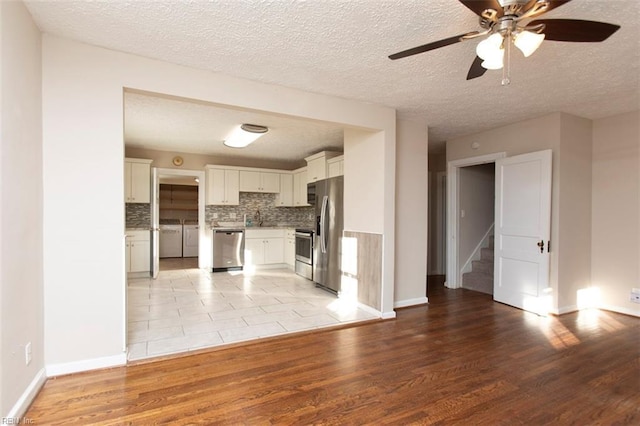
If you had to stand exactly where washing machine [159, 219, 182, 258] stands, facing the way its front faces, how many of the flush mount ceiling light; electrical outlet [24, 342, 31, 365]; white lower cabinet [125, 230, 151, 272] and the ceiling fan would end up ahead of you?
4

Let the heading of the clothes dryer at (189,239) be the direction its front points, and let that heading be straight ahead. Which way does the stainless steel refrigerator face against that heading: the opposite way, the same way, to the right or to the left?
to the right

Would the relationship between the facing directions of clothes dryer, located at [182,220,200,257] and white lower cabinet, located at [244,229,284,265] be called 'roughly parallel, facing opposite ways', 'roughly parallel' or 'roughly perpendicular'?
roughly parallel

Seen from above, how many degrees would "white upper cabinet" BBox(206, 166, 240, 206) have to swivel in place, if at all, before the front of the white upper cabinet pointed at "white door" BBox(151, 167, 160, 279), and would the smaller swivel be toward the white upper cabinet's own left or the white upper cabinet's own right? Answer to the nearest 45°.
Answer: approximately 90° to the white upper cabinet's own right

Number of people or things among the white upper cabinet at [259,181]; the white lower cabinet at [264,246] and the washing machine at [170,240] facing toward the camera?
3

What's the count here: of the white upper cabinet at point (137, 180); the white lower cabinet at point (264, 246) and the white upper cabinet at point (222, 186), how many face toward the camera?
3

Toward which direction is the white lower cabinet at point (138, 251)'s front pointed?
toward the camera

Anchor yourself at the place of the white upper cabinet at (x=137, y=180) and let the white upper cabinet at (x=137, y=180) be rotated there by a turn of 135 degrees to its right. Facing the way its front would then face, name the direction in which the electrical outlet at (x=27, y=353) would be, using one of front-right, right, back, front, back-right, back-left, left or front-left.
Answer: back-left

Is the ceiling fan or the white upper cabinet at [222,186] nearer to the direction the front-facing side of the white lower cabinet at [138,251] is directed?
the ceiling fan

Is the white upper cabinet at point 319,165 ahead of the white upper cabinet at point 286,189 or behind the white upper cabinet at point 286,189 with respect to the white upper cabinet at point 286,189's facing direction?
ahead

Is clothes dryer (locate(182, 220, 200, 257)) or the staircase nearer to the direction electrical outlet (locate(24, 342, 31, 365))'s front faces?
the staircase

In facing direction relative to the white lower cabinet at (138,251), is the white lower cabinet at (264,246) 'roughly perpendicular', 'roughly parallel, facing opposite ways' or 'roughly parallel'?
roughly parallel

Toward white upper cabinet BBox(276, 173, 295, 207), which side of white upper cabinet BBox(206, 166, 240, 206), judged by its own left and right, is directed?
left

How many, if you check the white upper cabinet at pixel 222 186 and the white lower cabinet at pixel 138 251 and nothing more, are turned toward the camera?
2

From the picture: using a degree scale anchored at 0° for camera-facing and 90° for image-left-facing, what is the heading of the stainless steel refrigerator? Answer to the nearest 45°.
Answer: approximately 45°

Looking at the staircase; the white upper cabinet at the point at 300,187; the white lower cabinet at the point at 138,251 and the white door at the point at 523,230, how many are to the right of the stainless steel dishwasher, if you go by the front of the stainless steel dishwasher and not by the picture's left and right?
1

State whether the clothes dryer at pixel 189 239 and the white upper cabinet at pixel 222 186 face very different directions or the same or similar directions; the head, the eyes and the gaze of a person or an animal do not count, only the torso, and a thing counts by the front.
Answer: same or similar directions

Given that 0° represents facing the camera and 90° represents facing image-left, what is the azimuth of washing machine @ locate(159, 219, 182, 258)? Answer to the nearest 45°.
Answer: approximately 0°
